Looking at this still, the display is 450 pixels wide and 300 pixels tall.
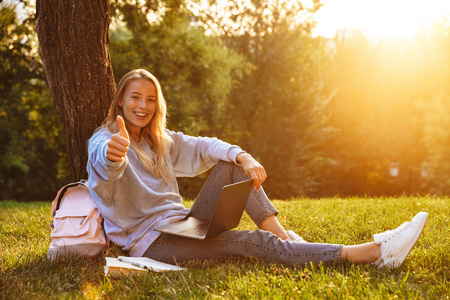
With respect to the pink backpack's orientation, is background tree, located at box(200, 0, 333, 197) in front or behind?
behind

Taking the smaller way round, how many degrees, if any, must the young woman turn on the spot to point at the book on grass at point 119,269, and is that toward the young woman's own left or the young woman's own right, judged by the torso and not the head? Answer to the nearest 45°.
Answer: approximately 45° to the young woman's own right

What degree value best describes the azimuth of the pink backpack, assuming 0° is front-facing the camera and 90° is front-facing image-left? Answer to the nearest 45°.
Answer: approximately 0°

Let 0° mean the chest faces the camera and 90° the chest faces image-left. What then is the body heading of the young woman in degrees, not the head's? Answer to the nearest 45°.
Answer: approximately 315°

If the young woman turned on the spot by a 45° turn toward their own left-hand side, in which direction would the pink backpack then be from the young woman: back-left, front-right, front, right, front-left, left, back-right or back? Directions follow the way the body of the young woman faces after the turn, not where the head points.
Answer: back

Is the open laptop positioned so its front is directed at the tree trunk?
yes

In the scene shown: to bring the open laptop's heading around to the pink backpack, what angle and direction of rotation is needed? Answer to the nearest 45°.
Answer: approximately 45° to its left

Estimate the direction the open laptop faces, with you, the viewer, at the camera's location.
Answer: facing away from the viewer and to the left of the viewer

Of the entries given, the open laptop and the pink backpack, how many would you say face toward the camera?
1

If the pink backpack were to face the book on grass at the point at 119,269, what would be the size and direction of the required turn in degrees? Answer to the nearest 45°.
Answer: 0° — it already faces it

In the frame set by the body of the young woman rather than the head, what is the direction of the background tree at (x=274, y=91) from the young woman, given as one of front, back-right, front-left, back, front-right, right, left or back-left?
back-left
